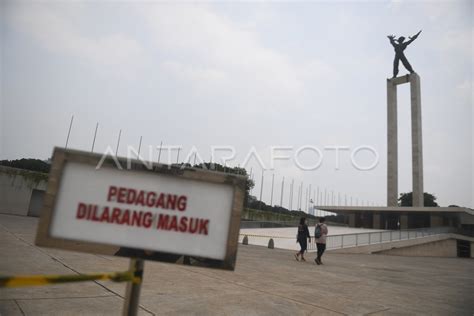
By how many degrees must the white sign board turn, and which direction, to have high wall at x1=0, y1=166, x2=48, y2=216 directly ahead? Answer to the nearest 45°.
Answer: approximately 180°

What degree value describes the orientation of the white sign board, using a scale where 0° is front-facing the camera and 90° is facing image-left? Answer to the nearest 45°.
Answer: approximately 0°

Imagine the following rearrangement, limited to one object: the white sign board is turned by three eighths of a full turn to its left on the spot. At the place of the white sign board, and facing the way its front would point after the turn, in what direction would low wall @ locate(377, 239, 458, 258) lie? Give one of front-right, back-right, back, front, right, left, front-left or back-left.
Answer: front

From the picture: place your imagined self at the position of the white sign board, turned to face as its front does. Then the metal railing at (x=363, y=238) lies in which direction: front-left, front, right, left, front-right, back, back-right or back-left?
back-left

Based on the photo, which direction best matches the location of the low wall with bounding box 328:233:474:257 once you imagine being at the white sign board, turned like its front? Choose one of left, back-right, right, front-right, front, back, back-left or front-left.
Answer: back-left
